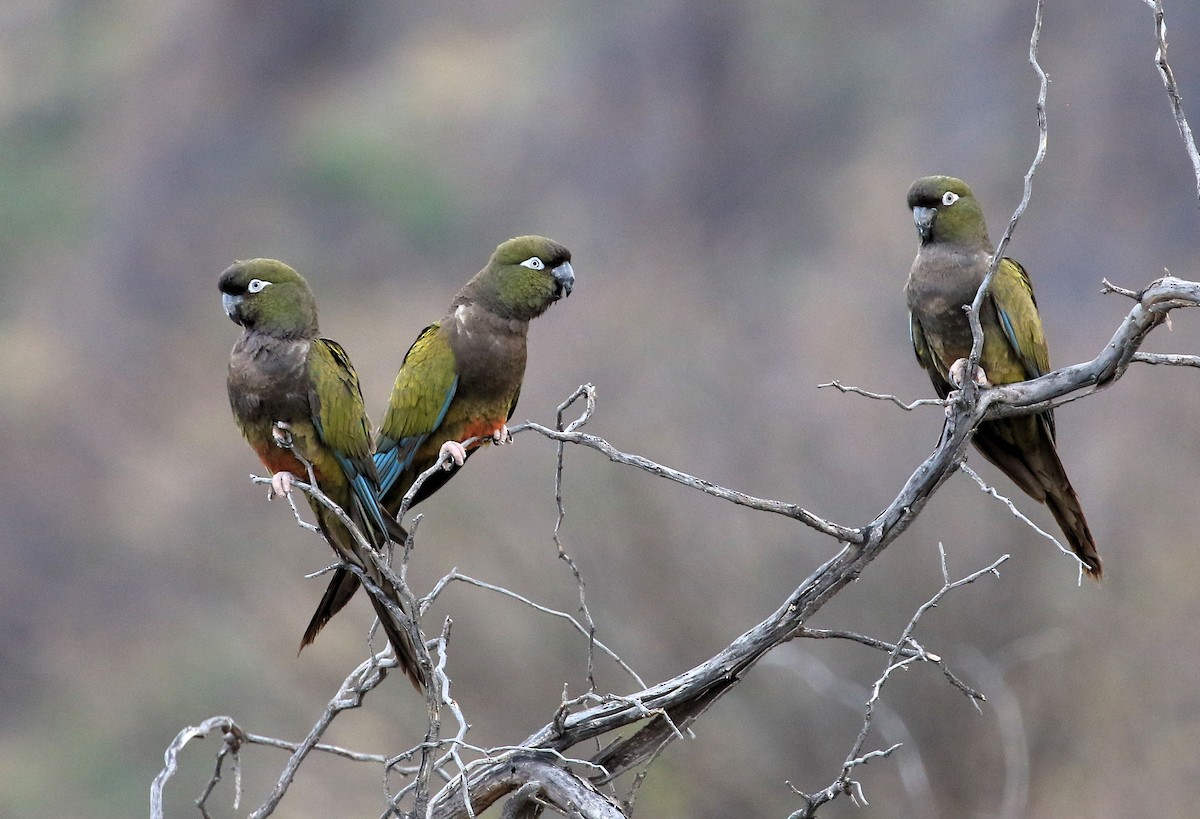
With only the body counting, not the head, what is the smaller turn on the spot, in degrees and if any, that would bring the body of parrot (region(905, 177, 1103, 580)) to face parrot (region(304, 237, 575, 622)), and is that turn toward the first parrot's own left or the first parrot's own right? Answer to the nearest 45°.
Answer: approximately 45° to the first parrot's own right

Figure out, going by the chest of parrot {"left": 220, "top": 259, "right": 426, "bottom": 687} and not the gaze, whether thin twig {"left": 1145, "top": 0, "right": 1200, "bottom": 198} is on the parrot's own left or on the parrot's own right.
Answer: on the parrot's own left

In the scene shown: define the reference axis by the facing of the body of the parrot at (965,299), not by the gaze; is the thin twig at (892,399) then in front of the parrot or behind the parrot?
in front

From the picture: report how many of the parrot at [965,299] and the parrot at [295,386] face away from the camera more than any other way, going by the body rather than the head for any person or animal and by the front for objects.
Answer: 0

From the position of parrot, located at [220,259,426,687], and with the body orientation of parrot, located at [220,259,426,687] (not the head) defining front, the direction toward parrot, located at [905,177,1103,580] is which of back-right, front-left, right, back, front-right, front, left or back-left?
back-left

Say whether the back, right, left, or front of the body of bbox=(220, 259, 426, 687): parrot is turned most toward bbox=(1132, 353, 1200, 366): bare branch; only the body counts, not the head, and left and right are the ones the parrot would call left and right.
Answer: left
